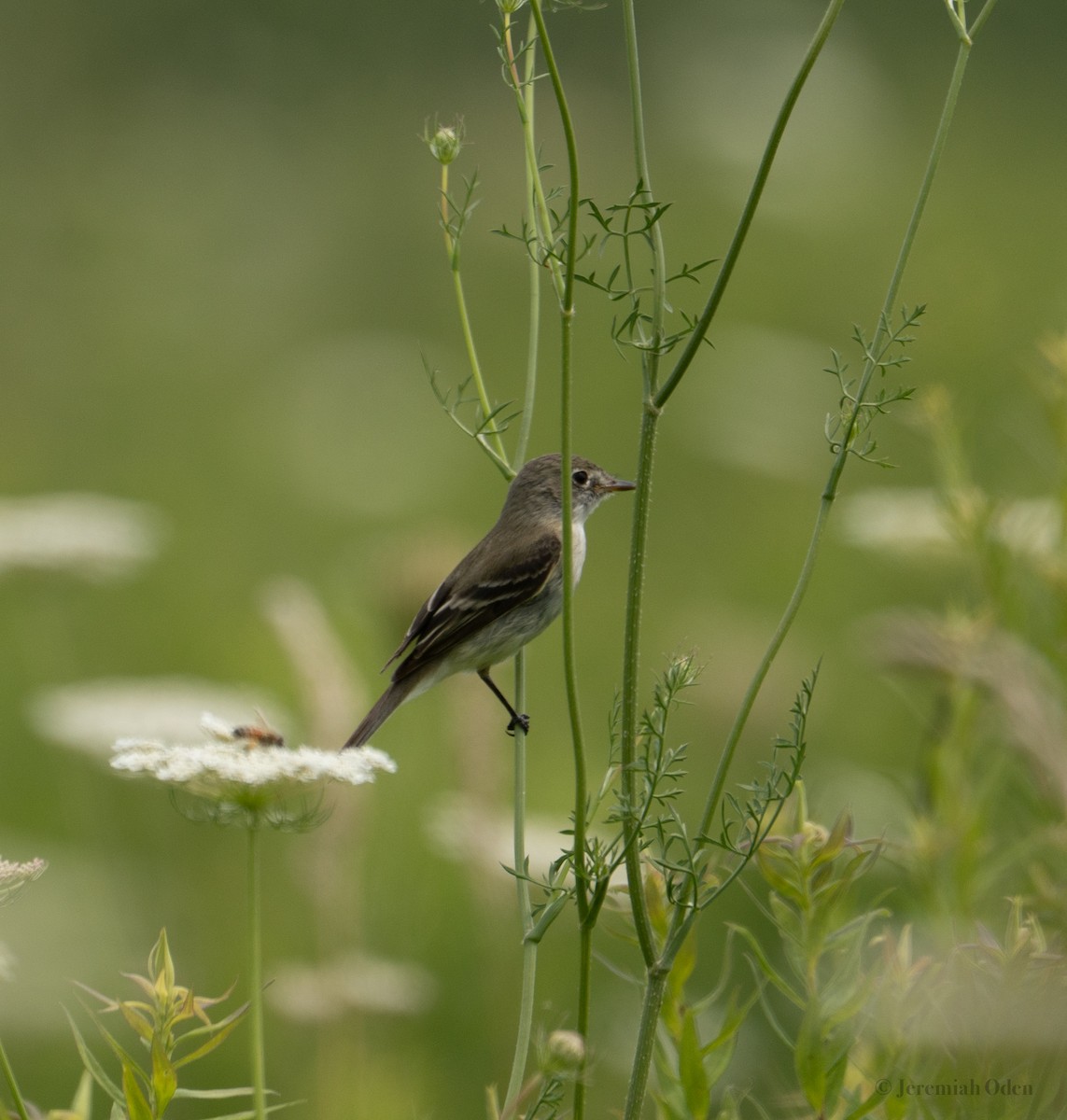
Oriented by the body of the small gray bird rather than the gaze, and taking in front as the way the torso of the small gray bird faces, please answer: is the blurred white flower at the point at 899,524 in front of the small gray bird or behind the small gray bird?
in front

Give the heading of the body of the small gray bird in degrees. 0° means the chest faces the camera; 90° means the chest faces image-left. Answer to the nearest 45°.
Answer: approximately 270°

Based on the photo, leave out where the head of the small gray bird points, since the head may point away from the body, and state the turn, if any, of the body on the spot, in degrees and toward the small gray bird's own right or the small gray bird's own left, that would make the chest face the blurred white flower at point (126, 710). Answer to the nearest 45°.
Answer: approximately 135° to the small gray bird's own left
